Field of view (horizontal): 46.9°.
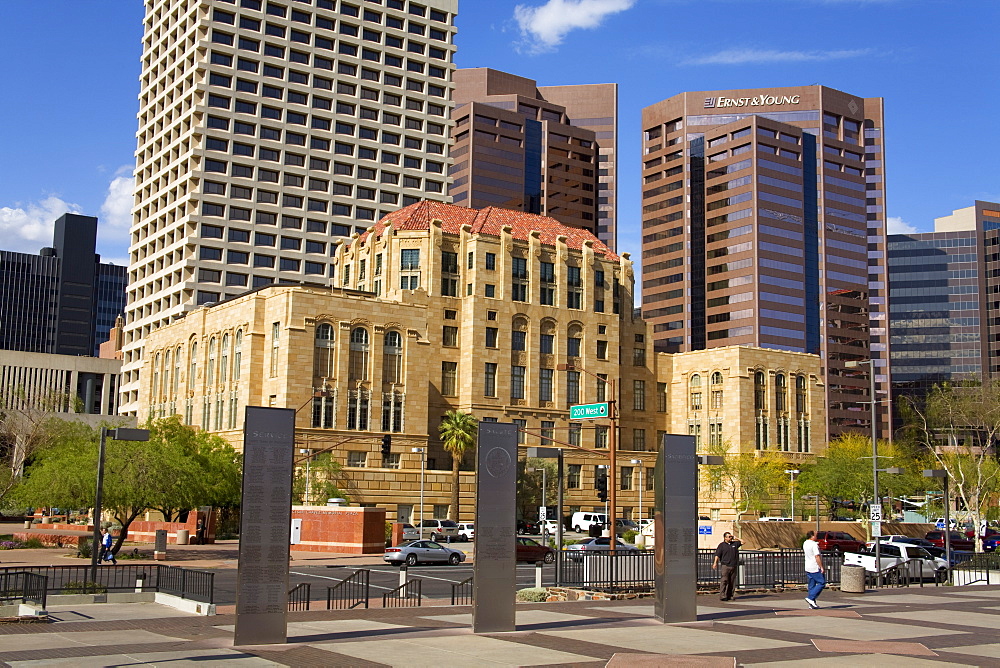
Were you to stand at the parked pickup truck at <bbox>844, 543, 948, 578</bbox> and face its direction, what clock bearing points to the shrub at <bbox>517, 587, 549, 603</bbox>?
The shrub is roughly at 4 o'clock from the parked pickup truck.

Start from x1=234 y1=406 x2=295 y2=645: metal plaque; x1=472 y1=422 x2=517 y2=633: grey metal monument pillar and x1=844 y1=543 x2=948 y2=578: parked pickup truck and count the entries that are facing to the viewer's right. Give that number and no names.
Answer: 1

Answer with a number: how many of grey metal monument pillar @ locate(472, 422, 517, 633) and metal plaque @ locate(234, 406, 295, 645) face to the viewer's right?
0

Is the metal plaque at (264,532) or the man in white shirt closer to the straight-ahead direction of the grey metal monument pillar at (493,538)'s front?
the metal plaque

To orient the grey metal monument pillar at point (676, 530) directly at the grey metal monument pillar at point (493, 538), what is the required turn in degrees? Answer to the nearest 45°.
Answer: approximately 45° to its right

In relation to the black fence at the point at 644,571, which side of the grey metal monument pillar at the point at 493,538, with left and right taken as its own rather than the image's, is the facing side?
back

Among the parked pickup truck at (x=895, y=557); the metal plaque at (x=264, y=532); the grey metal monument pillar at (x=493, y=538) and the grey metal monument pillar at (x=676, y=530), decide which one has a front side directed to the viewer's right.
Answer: the parked pickup truck

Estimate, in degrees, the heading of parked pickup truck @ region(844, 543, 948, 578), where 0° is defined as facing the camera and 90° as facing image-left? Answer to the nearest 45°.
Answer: approximately 270°

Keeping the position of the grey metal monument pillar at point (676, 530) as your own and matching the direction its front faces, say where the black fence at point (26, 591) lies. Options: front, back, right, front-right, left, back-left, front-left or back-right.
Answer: right

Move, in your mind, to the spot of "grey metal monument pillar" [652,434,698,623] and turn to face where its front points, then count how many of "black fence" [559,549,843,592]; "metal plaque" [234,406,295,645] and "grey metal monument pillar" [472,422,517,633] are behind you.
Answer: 1

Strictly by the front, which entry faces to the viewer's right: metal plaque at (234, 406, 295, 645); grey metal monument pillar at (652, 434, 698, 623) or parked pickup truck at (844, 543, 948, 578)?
the parked pickup truck

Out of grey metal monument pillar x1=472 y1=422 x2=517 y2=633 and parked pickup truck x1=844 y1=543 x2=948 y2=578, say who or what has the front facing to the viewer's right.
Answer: the parked pickup truck
